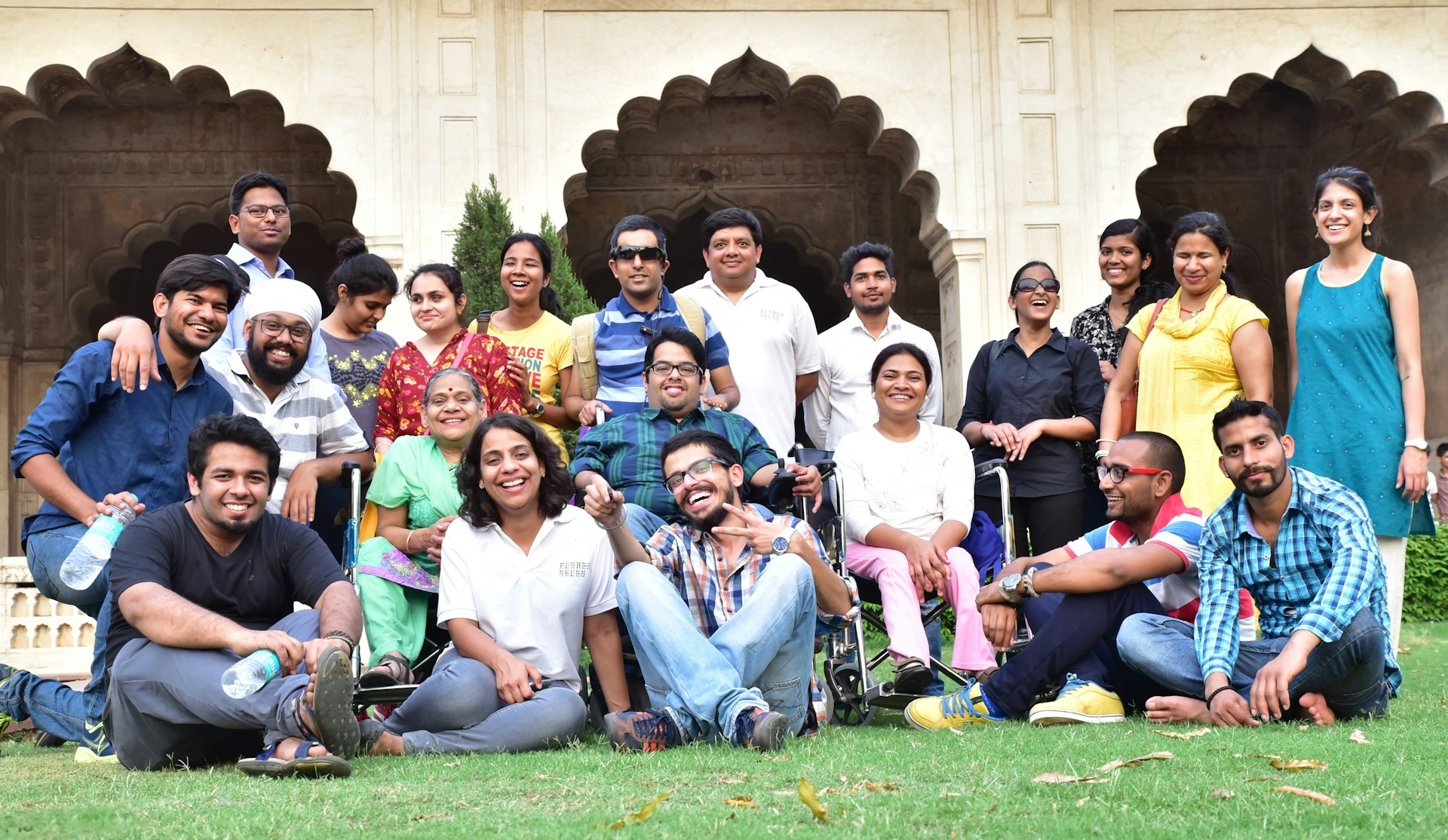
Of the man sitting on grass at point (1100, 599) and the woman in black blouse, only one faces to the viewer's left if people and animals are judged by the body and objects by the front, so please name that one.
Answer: the man sitting on grass

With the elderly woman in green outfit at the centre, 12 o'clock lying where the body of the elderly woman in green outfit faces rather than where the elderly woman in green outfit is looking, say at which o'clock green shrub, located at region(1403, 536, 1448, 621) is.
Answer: The green shrub is roughly at 8 o'clock from the elderly woman in green outfit.

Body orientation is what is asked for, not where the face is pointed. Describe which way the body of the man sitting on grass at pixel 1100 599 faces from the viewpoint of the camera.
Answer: to the viewer's left

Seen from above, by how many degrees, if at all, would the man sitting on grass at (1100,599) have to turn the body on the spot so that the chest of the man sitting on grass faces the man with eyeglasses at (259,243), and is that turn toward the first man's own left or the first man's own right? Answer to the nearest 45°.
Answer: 0° — they already face them

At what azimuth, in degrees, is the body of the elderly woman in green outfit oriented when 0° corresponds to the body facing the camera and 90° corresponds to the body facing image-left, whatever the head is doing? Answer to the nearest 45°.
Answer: approximately 0°

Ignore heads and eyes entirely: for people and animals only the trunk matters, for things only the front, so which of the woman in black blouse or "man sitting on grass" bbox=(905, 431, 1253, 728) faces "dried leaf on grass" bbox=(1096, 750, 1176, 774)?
the woman in black blouse

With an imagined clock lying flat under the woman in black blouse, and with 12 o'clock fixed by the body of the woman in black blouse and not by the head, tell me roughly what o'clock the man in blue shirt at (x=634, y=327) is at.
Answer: The man in blue shirt is roughly at 2 o'clock from the woman in black blouse.

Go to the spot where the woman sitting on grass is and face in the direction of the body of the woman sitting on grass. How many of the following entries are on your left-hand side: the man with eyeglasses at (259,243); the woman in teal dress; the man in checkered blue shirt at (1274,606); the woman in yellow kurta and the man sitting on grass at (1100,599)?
4

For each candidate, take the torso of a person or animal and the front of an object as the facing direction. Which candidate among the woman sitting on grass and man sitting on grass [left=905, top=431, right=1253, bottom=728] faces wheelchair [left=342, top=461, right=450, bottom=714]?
the man sitting on grass

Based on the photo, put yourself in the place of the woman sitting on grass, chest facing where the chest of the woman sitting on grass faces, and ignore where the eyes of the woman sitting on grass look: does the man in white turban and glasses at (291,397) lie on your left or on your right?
on your right

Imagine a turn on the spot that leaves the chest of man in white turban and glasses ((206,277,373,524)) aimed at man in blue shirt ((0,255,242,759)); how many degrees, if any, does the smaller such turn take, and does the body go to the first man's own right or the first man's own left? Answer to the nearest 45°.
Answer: approximately 90° to the first man's own right

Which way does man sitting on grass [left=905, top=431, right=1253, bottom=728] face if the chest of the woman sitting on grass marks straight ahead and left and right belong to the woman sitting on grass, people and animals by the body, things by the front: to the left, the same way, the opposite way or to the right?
to the right
